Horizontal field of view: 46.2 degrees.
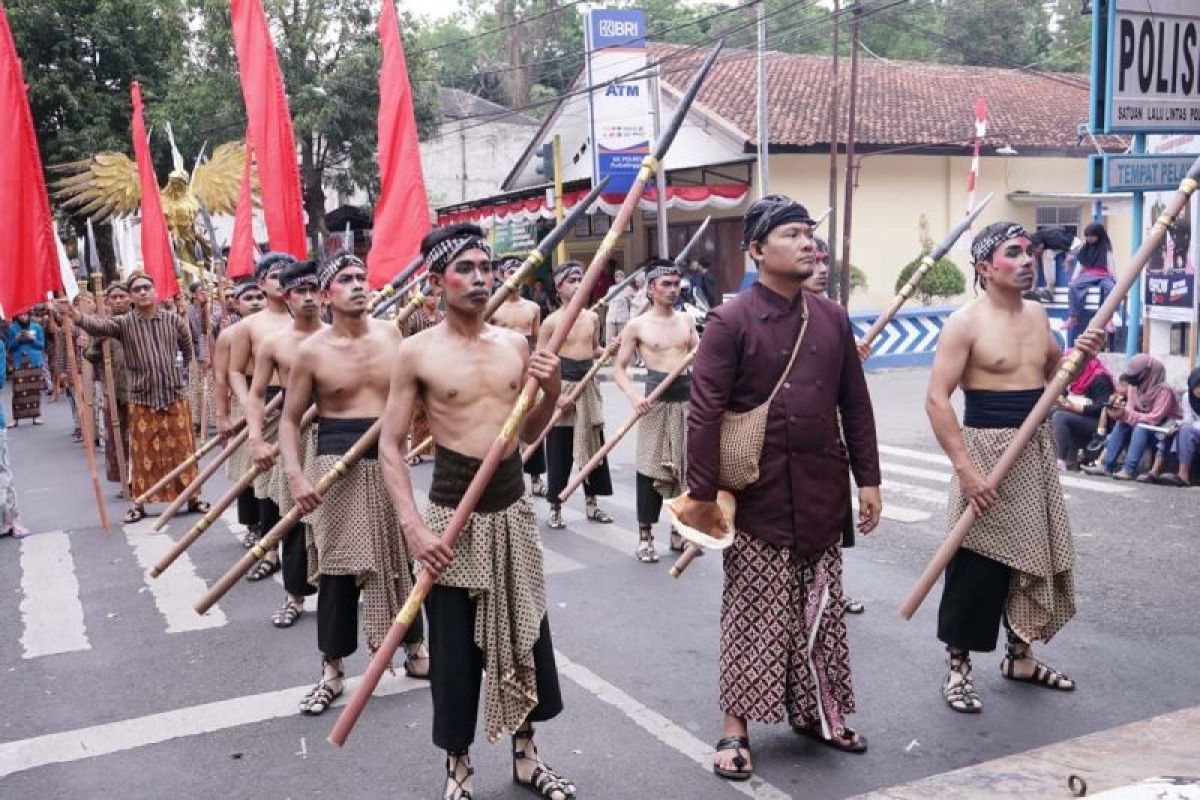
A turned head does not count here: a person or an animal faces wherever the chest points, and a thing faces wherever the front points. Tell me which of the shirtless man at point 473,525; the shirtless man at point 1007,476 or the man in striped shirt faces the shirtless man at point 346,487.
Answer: the man in striped shirt

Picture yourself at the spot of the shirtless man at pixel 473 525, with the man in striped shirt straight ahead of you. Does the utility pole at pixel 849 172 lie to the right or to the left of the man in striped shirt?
right

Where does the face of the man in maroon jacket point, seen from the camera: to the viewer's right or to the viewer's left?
to the viewer's right

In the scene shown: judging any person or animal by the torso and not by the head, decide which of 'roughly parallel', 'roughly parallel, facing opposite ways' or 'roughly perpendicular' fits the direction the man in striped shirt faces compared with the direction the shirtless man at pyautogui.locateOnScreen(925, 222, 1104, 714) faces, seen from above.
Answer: roughly parallel

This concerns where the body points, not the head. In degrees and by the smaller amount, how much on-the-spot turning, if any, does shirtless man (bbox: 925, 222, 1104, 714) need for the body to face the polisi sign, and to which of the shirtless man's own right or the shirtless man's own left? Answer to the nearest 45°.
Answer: approximately 135° to the shirtless man's own left

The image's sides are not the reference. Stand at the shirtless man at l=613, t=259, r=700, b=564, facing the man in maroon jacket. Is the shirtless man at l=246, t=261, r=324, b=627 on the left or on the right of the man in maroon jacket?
right

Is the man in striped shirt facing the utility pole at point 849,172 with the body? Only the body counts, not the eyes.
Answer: no

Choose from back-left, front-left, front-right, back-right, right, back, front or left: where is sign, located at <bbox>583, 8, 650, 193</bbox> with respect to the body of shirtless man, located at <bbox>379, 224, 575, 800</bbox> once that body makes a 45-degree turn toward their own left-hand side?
left

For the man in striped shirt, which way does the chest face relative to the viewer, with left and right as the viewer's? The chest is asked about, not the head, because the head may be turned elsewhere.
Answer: facing the viewer

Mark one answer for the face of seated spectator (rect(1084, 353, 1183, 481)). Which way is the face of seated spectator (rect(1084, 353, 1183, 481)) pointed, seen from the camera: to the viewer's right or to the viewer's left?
to the viewer's left

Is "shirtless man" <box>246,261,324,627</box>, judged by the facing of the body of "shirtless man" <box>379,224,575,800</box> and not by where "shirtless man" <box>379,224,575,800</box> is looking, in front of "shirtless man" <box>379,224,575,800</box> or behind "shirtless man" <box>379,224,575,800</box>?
behind

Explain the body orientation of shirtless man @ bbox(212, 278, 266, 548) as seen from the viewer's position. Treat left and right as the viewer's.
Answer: facing the viewer and to the right of the viewer

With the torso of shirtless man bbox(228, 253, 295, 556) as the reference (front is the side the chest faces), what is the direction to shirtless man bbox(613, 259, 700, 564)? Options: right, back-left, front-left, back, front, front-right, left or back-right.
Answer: front-left

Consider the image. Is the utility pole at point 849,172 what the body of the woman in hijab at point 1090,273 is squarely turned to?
no

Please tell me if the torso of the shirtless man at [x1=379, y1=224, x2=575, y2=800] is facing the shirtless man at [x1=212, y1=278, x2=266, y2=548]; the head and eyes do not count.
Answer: no

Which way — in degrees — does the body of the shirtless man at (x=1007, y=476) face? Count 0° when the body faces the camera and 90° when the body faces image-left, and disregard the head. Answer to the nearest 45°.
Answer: approximately 315°

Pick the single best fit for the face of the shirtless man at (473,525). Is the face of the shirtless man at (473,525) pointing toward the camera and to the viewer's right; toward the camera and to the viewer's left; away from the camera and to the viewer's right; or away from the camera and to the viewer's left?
toward the camera and to the viewer's right

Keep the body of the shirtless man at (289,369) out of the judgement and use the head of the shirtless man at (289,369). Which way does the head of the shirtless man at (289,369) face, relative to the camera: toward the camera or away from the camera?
toward the camera

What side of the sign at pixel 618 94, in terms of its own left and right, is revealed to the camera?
front
